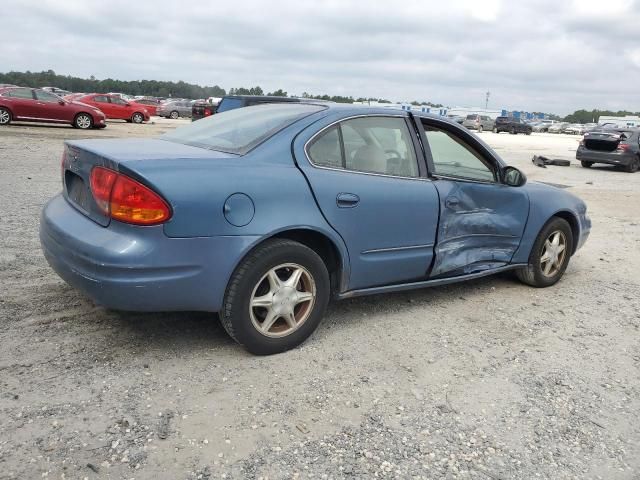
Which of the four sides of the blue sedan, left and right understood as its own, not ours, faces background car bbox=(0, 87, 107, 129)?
left

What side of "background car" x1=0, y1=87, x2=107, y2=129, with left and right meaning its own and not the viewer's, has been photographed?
right

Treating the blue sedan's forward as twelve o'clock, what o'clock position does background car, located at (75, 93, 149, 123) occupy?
The background car is roughly at 10 o'clock from the blue sedan.

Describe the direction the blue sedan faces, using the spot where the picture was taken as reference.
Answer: facing away from the viewer and to the right of the viewer

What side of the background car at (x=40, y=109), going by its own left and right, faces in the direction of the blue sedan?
right

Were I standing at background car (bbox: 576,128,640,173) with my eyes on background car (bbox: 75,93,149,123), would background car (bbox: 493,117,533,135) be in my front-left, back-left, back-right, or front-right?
front-right

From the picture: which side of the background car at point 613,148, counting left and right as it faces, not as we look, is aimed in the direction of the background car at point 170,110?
left

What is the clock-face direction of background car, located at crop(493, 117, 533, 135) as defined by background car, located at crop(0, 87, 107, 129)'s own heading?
background car, located at crop(493, 117, 533, 135) is roughly at 11 o'clock from background car, located at crop(0, 87, 107, 129).

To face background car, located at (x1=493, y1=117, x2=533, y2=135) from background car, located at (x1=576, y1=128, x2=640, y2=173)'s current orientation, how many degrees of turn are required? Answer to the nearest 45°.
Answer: approximately 45° to its left

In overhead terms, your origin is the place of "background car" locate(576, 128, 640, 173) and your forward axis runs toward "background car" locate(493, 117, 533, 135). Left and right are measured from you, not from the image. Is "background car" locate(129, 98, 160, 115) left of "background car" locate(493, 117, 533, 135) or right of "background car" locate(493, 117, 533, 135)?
left

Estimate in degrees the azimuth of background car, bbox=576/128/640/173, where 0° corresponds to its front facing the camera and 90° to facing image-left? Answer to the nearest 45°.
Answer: approximately 225°

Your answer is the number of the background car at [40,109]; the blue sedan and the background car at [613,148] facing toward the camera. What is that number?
0
